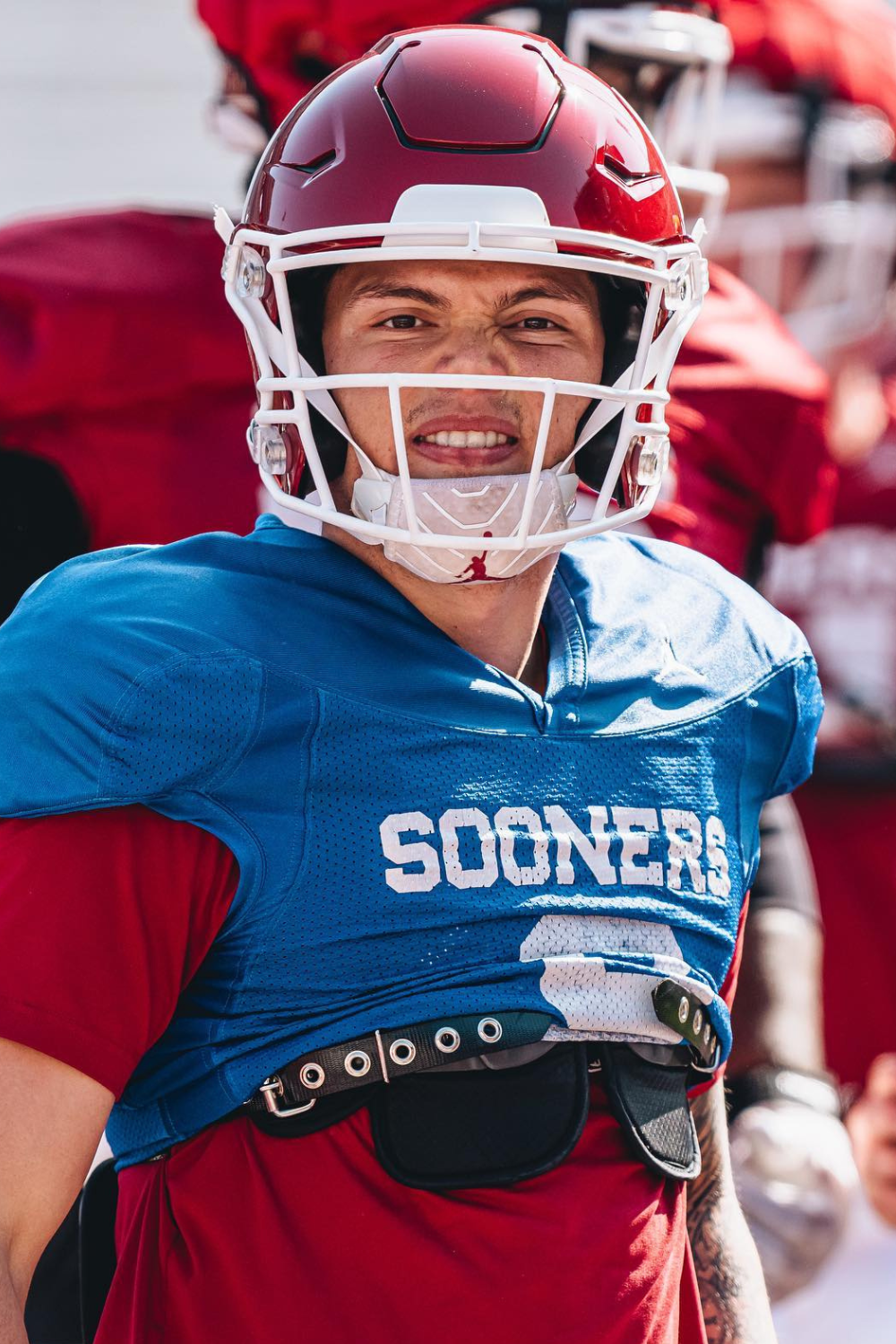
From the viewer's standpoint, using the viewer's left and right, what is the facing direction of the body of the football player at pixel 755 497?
facing the viewer and to the right of the viewer

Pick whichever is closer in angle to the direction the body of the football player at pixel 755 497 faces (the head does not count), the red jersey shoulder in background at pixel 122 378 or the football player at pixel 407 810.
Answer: the football player

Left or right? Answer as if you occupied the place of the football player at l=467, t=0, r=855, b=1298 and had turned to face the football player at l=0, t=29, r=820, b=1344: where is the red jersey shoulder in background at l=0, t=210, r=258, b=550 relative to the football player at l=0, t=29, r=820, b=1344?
right

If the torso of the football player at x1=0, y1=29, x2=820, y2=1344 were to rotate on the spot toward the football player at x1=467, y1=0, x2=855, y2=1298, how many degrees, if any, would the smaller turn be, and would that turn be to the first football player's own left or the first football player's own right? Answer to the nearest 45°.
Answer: approximately 135° to the first football player's own left

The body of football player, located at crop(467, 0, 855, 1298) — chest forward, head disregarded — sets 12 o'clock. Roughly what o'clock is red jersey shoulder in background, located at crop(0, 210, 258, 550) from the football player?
The red jersey shoulder in background is roughly at 4 o'clock from the football player.

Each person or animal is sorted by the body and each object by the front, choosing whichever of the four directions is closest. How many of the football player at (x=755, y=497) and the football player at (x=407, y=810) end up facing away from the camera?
0

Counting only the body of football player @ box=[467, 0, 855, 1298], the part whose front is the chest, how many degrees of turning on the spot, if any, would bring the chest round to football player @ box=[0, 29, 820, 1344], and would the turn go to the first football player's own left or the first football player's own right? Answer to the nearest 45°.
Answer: approximately 45° to the first football player's own right
